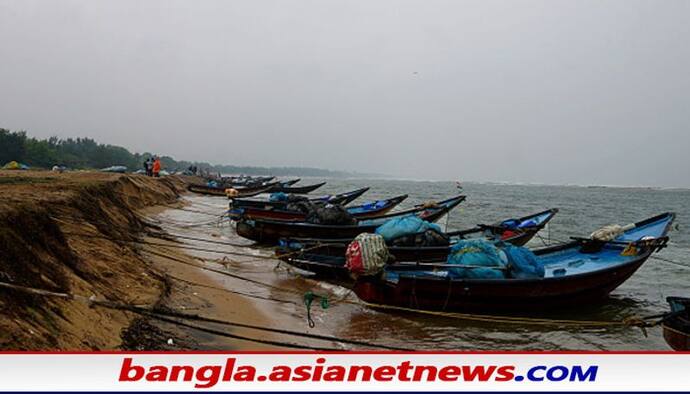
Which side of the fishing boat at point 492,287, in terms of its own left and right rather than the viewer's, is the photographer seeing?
right

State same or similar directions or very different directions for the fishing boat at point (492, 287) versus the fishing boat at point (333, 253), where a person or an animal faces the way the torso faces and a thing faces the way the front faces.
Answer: same or similar directions

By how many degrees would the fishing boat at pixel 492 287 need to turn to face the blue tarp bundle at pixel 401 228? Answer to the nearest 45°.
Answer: approximately 135° to its left

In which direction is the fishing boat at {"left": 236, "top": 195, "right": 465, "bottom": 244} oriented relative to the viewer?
to the viewer's right

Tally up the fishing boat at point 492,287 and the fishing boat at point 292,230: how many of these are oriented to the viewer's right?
2

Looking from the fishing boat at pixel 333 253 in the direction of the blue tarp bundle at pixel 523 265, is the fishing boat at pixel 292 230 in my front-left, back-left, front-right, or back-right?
back-left

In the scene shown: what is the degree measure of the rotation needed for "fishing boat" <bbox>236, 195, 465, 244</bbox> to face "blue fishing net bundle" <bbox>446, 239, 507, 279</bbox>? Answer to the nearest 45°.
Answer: approximately 45° to its right

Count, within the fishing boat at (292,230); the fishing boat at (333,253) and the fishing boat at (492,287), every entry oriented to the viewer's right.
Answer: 3

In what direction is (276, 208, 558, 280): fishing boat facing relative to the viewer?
to the viewer's right

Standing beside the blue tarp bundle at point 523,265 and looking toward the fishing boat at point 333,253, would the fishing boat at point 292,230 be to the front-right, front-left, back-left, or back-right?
front-right

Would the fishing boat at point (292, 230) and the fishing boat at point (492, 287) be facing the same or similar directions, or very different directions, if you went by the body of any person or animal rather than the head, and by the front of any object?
same or similar directions

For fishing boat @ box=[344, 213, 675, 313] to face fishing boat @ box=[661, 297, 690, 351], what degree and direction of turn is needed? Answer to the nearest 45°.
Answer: approximately 45° to its right
